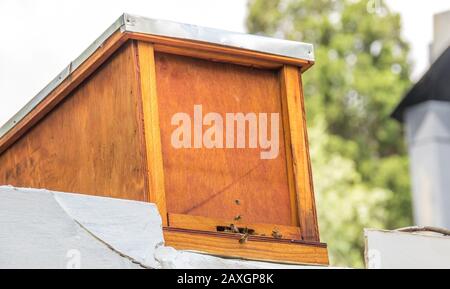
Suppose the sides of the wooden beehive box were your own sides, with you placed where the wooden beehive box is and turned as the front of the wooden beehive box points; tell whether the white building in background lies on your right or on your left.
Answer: on your left

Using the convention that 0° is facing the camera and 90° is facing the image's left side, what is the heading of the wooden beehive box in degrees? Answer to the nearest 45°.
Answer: approximately 315°
